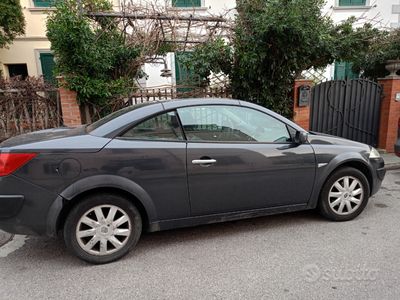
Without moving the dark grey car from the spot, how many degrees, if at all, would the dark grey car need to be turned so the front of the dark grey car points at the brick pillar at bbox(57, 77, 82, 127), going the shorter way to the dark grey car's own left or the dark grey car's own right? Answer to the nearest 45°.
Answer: approximately 135° to the dark grey car's own left

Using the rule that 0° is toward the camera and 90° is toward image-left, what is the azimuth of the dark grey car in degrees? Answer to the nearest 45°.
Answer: approximately 270°

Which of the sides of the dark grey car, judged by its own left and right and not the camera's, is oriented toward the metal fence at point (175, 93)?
left

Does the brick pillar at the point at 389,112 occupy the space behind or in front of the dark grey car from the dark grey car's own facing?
in front

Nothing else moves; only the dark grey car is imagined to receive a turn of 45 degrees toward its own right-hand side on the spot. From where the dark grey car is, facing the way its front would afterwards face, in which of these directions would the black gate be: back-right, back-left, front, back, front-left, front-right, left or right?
left

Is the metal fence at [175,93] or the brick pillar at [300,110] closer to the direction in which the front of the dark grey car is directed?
the brick pillar

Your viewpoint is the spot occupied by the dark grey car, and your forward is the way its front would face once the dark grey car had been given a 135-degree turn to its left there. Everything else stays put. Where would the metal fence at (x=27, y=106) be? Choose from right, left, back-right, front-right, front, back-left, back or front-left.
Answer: front

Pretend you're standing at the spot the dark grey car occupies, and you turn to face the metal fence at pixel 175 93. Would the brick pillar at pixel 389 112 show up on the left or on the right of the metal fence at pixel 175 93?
right

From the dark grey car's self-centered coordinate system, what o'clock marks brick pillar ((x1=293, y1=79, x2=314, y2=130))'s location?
The brick pillar is roughly at 10 o'clock from the dark grey car.
